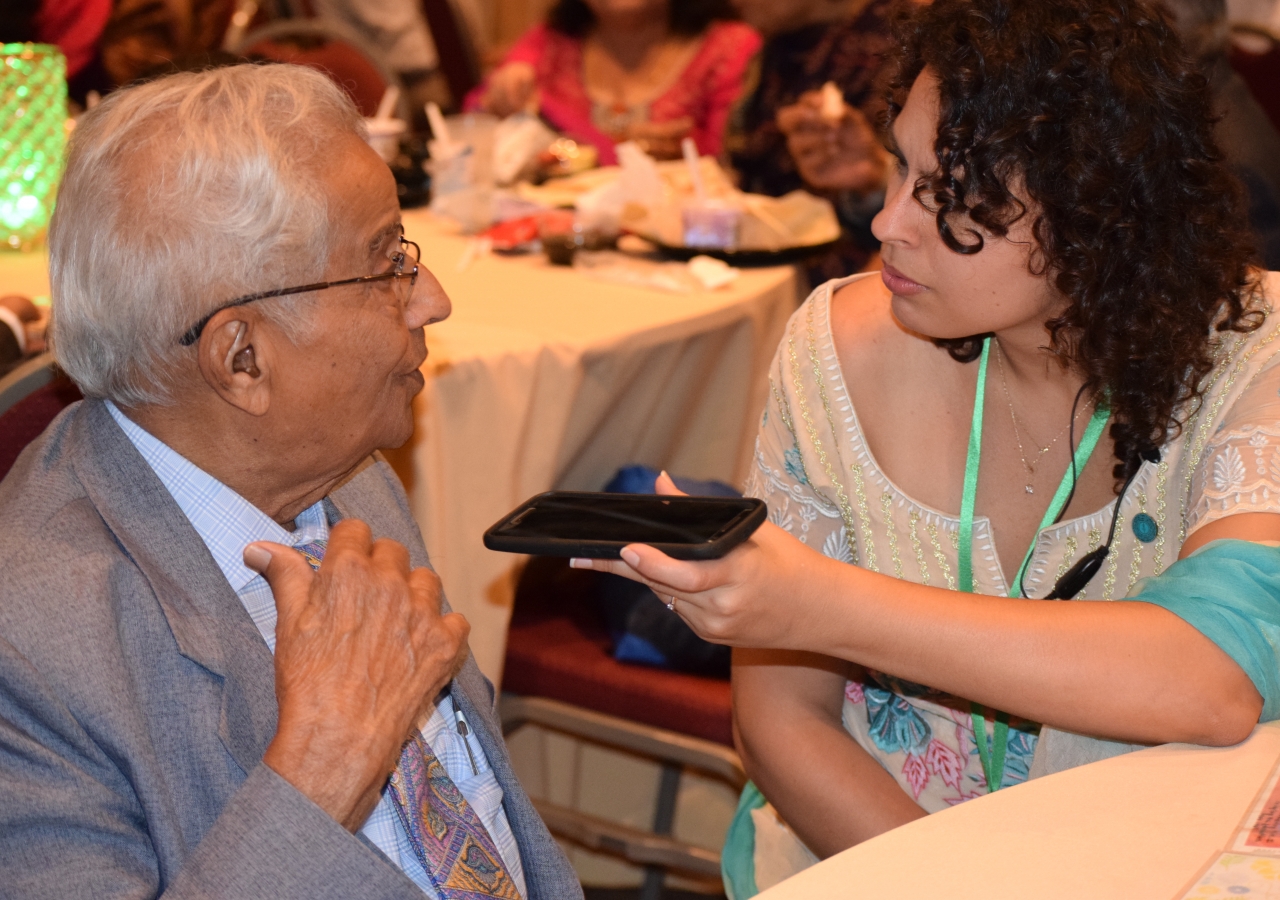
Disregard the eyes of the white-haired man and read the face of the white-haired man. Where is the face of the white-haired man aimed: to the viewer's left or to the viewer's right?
to the viewer's right

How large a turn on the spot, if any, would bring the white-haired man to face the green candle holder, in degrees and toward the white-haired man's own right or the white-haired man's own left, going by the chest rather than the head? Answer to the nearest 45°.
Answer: approximately 135° to the white-haired man's own left

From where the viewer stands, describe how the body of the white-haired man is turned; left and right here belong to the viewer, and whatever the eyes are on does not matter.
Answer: facing the viewer and to the right of the viewer

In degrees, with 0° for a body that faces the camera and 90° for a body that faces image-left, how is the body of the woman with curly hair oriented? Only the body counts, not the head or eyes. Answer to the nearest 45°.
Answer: approximately 45°

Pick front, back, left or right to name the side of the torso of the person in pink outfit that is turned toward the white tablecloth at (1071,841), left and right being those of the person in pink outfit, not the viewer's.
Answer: front

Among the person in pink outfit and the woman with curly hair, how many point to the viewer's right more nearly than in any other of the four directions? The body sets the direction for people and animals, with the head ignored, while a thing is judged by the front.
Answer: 0

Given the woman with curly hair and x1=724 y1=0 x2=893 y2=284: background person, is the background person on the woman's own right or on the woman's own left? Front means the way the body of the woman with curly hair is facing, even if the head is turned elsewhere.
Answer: on the woman's own right

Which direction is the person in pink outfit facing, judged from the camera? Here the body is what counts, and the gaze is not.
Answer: toward the camera

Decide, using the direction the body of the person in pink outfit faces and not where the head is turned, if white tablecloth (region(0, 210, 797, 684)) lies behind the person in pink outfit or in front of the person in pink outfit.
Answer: in front

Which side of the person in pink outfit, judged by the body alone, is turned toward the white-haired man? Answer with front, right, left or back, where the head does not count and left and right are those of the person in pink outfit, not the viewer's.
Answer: front

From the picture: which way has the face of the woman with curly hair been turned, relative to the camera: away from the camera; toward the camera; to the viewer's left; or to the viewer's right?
to the viewer's left

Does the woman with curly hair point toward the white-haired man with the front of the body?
yes

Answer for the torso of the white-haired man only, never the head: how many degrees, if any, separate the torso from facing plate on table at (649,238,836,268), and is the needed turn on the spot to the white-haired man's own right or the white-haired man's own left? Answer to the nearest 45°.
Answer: approximately 90° to the white-haired man's own left
